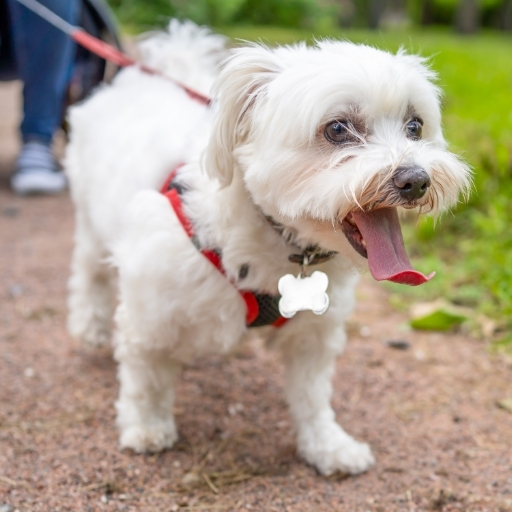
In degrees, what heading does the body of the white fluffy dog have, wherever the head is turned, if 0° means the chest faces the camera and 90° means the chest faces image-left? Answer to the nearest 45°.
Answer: approximately 315°

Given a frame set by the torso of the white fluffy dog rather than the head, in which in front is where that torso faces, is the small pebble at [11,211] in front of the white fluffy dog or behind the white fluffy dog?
behind

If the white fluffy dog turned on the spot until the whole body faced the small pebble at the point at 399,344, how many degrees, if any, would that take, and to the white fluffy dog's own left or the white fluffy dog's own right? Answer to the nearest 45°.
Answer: approximately 90° to the white fluffy dog's own left

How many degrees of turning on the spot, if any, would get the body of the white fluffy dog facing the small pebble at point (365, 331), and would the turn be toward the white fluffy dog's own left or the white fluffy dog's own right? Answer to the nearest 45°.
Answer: approximately 90° to the white fluffy dog's own left

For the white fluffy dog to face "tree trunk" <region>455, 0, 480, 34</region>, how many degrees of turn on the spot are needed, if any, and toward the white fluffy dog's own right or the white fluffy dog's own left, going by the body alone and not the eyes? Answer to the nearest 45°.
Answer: approximately 135° to the white fluffy dog's own left

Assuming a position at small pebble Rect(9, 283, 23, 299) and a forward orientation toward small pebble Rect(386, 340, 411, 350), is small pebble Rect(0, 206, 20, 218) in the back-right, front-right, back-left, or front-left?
back-left

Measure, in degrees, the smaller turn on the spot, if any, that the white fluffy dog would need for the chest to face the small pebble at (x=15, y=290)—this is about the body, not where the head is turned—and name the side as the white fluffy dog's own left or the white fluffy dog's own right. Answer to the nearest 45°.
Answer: approximately 180°
